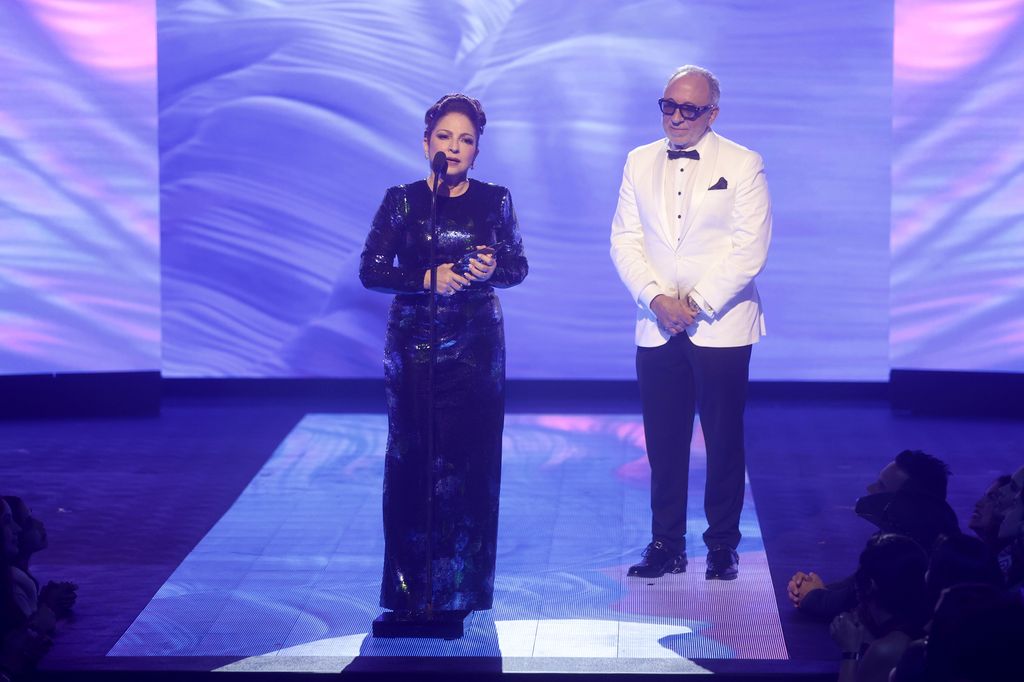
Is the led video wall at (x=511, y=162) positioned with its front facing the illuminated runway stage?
yes

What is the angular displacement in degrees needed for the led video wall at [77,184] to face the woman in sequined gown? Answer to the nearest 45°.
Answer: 0° — it already faces them

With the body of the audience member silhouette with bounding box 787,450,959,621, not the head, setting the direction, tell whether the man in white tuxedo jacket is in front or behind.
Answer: in front

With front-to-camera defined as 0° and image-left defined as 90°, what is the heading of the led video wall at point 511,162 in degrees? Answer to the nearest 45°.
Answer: approximately 0°

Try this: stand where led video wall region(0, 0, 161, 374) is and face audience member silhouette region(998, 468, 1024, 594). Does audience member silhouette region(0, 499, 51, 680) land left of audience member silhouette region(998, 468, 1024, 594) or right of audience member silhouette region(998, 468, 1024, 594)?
right

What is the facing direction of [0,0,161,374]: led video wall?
toward the camera

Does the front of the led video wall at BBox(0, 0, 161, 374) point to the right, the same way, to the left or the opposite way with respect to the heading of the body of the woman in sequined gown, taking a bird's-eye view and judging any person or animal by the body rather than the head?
the same way

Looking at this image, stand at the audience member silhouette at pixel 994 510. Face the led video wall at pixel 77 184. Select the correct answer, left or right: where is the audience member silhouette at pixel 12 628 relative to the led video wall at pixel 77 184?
left

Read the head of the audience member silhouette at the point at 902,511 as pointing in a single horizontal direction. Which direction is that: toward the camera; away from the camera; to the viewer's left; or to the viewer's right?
to the viewer's left

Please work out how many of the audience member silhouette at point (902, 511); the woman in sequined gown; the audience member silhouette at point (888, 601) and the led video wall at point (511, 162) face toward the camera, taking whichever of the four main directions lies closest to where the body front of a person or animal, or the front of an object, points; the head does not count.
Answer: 2

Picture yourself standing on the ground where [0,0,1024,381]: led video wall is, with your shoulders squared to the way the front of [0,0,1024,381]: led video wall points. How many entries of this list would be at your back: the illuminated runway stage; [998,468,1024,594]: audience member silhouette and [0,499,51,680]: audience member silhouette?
0

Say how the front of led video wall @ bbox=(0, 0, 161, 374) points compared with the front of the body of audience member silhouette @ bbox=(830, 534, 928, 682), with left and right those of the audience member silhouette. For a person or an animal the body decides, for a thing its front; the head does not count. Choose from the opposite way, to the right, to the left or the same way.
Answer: the opposite way

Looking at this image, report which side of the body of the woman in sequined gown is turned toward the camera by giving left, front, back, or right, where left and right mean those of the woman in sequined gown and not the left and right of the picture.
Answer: front

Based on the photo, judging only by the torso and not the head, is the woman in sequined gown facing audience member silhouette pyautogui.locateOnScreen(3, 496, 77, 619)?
no

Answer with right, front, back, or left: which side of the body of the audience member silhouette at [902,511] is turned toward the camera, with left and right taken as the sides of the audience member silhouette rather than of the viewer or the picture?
left
